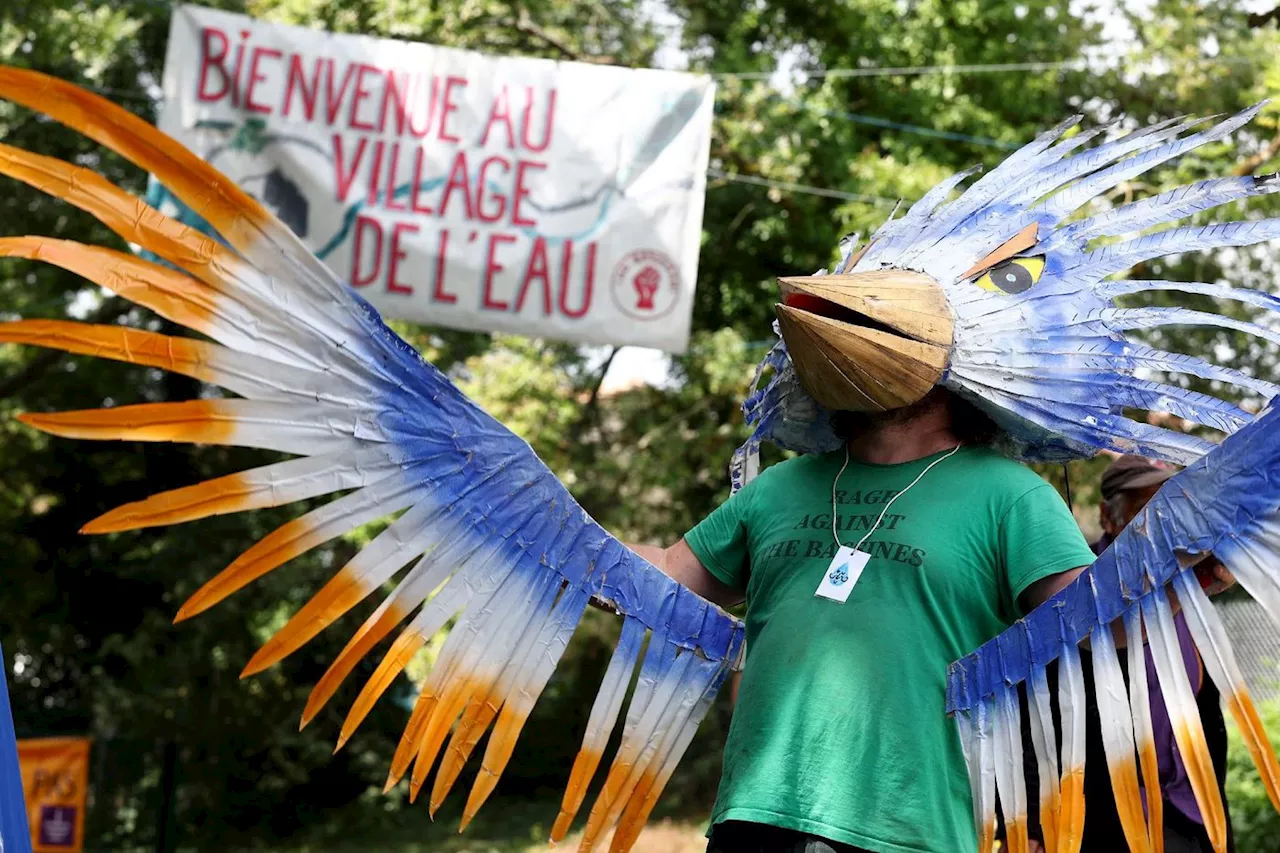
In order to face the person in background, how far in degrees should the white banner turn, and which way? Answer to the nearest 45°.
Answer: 0° — it already faces them

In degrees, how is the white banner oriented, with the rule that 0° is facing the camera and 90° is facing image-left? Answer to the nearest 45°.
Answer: approximately 0°

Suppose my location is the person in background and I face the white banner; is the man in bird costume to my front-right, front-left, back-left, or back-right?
back-left

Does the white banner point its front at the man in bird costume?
yes
